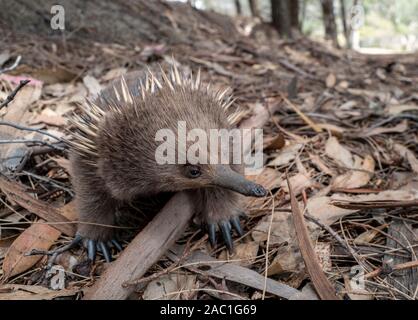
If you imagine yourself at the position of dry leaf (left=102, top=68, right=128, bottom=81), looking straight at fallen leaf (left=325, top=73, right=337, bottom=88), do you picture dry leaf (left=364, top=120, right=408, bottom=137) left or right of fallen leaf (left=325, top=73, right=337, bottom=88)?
right

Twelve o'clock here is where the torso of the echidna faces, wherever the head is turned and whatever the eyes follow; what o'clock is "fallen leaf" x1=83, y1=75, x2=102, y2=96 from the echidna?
The fallen leaf is roughly at 7 o'clock from the echidna.

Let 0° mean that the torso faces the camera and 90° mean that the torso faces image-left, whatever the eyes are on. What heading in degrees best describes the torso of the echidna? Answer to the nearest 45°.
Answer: approximately 315°

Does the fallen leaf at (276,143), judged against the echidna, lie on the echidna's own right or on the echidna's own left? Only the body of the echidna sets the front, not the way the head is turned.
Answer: on the echidna's own left

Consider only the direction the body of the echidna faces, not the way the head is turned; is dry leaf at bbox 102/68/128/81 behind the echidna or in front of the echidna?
behind

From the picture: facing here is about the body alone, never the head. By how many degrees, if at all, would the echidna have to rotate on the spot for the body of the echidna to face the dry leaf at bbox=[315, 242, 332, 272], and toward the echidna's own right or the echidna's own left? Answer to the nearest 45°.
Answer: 0° — it already faces it

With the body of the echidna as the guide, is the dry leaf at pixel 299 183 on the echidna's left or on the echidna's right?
on the echidna's left

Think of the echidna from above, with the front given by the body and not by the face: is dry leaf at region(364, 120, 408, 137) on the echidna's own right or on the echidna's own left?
on the echidna's own left

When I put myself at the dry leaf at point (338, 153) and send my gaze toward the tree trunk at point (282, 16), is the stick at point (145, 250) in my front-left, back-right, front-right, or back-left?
back-left

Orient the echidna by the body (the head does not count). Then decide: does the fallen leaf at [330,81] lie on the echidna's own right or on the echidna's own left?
on the echidna's own left
